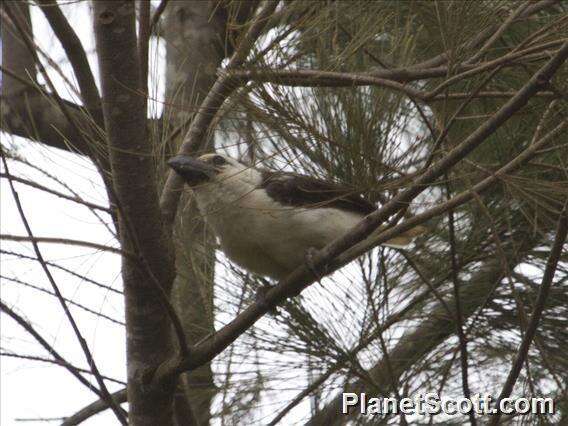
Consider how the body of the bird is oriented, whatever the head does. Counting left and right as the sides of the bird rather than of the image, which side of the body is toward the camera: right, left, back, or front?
left

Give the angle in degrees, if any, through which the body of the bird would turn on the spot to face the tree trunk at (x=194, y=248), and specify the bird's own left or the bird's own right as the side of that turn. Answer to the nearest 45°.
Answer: approximately 45° to the bird's own right

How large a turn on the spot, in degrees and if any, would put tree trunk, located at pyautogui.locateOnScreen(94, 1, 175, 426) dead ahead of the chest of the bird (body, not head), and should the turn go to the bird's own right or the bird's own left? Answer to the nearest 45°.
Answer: approximately 45° to the bird's own left
